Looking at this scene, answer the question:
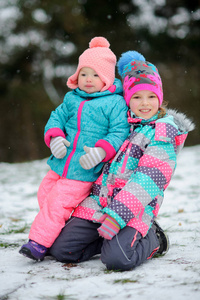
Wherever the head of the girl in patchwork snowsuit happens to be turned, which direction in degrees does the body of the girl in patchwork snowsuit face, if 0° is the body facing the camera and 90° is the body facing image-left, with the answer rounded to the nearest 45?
approximately 45°
